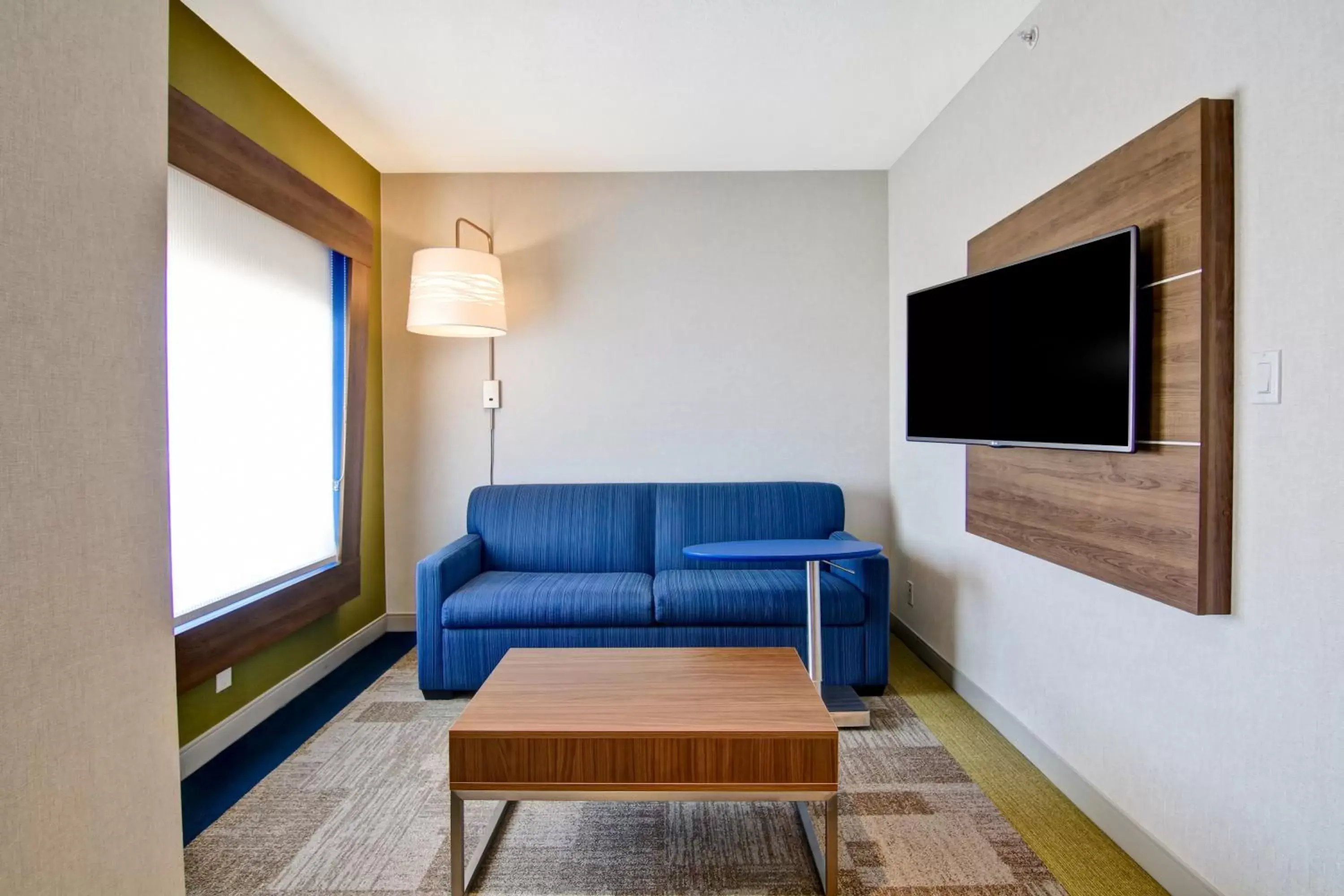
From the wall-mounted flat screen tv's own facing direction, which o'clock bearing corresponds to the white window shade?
The white window shade is roughly at 1 o'clock from the wall-mounted flat screen tv.

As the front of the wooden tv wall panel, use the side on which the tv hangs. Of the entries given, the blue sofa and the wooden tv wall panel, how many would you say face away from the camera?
0

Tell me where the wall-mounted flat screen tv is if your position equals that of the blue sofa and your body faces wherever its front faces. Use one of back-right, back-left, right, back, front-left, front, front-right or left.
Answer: front-left

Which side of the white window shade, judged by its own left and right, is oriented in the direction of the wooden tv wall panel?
front

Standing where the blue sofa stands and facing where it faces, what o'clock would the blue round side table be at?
The blue round side table is roughly at 10 o'clock from the blue sofa.

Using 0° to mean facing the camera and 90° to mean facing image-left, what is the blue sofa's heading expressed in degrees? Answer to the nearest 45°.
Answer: approximately 0°

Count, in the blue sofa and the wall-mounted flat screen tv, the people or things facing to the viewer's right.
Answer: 0

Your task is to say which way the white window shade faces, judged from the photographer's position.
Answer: facing the viewer and to the right of the viewer

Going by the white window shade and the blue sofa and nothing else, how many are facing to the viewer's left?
0

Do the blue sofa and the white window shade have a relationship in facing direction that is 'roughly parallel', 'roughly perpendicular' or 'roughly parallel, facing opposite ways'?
roughly perpendicular

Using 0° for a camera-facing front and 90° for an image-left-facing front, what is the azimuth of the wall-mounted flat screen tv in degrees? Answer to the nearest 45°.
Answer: approximately 45°

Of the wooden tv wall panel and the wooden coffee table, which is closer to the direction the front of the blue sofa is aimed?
the wooden coffee table

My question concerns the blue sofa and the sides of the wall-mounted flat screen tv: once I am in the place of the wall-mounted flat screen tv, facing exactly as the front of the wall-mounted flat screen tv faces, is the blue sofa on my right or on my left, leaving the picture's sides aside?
on my right

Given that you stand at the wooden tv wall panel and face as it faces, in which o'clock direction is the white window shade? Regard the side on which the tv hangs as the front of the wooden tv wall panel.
The white window shade is roughly at 1 o'clock from the wooden tv wall panel.
